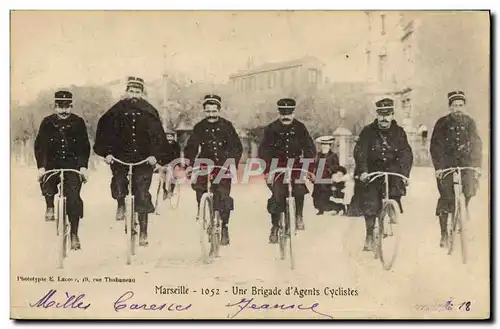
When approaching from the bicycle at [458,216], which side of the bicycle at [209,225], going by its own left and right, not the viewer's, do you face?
left

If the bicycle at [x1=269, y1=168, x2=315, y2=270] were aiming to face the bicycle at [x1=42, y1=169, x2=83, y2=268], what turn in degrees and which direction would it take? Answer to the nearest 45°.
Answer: approximately 90° to its right

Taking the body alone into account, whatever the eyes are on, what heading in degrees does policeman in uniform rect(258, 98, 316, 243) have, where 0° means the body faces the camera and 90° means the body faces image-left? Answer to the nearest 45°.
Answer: approximately 0°
